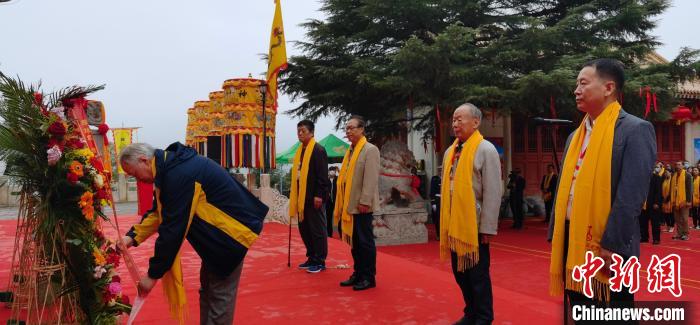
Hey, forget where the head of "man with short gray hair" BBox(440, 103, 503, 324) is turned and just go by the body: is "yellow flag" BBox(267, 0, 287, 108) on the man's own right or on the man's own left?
on the man's own right

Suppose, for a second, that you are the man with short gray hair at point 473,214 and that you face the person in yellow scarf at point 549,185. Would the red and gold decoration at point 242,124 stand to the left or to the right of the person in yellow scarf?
left

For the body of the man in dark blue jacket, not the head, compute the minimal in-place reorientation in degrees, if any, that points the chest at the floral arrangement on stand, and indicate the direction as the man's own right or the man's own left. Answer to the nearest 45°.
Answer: approximately 45° to the man's own right

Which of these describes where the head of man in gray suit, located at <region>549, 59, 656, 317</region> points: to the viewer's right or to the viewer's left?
to the viewer's left

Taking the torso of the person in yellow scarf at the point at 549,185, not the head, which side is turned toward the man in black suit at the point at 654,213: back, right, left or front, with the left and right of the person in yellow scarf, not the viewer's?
left

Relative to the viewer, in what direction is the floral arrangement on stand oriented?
to the viewer's right

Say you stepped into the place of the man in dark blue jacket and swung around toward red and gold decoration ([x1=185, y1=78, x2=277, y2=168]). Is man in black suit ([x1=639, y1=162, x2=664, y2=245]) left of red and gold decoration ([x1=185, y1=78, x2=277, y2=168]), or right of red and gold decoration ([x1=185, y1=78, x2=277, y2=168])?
right

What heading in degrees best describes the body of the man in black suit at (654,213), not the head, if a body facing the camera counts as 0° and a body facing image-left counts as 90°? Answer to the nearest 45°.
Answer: approximately 45°

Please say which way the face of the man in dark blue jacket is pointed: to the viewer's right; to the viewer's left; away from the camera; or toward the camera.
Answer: to the viewer's left

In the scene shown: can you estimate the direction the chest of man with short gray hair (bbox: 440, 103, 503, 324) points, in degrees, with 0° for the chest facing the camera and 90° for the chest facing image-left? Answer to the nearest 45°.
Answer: approximately 45°

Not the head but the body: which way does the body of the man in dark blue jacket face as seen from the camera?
to the viewer's left
